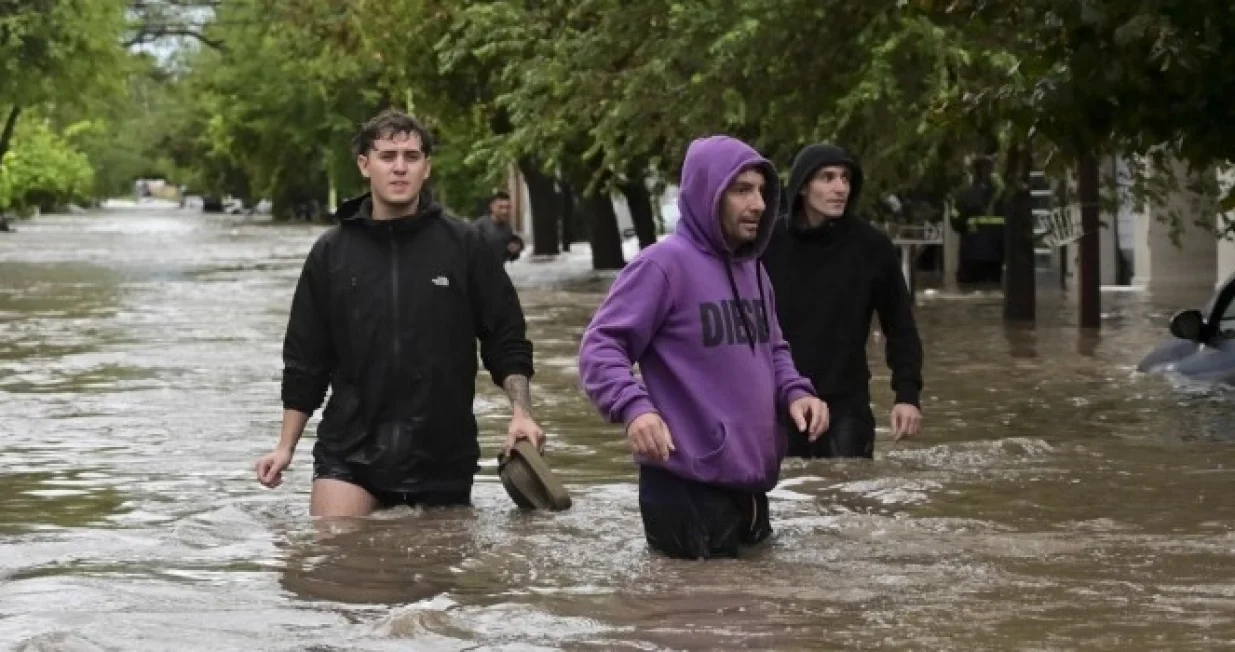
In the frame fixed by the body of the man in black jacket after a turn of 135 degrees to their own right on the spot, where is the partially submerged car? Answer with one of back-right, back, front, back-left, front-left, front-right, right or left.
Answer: right

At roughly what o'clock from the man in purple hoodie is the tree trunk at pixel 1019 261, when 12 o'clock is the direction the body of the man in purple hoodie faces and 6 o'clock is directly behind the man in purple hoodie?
The tree trunk is roughly at 8 o'clock from the man in purple hoodie.

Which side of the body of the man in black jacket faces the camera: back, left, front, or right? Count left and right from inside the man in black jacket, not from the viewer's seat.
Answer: front

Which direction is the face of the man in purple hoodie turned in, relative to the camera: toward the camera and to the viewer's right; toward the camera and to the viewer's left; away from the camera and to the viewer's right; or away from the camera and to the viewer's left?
toward the camera and to the viewer's right

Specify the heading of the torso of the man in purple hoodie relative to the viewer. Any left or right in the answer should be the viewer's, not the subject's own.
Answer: facing the viewer and to the right of the viewer
